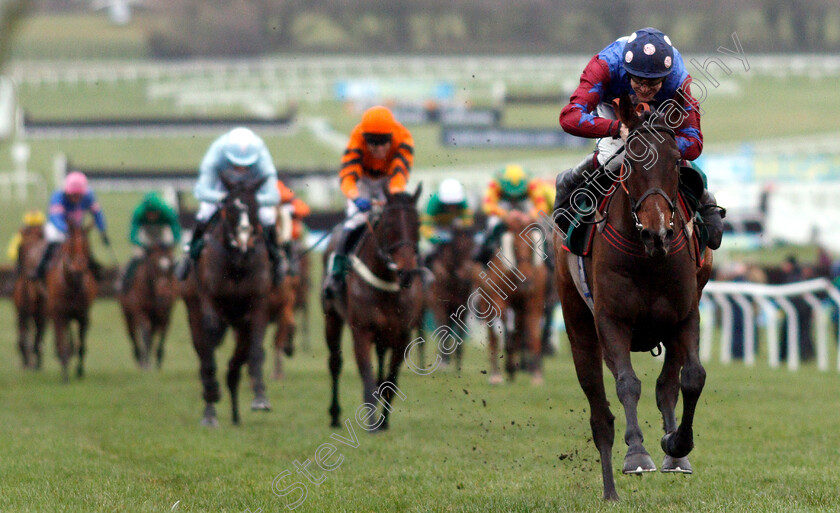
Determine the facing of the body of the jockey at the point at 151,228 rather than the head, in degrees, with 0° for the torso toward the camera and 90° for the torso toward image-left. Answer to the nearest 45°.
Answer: approximately 0°

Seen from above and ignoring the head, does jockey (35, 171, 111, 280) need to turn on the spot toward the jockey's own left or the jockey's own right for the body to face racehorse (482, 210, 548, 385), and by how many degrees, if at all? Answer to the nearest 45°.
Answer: approximately 45° to the jockey's own left

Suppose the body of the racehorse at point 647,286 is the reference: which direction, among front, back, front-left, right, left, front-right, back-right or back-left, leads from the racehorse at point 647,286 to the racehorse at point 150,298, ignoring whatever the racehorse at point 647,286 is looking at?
back-right

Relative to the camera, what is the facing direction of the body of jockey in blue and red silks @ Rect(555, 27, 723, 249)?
toward the camera

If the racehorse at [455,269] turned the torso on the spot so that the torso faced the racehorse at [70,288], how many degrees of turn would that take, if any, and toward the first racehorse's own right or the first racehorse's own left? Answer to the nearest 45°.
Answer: approximately 90° to the first racehorse's own right

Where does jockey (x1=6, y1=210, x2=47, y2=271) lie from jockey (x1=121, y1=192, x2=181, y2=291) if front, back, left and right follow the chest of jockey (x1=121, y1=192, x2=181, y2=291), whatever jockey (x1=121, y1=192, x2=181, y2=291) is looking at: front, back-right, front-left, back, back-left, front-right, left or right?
back-right

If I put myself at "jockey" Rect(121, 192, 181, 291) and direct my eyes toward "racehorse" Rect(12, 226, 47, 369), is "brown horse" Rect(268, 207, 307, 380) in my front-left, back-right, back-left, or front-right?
back-left

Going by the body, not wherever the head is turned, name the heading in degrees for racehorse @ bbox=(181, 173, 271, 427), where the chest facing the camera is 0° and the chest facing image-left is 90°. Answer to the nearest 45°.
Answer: approximately 0°

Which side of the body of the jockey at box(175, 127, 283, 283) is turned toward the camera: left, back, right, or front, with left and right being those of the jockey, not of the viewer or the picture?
front

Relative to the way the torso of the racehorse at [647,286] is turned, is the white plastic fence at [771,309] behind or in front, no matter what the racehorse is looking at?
behind

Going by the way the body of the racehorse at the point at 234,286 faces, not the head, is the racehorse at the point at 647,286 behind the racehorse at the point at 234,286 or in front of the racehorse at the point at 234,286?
in front

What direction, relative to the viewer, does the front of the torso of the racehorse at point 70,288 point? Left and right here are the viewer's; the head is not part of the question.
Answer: facing the viewer

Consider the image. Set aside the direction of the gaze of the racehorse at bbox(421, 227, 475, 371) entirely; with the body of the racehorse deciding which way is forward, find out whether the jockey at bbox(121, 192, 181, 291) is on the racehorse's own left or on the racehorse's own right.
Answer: on the racehorse's own right
